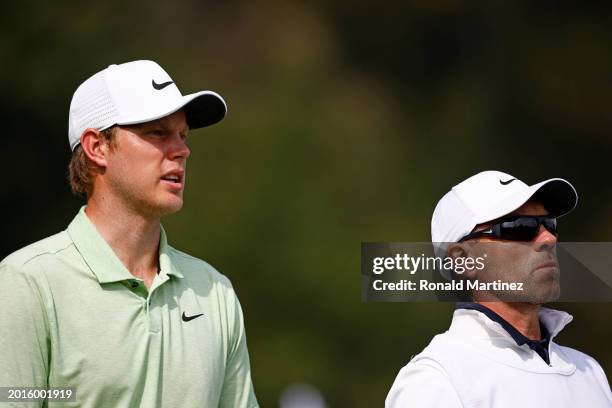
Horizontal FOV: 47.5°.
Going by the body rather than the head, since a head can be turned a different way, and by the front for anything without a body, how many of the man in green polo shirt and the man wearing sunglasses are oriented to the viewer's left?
0

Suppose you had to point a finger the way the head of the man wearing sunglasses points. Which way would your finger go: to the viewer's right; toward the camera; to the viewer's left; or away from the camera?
to the viewer's right

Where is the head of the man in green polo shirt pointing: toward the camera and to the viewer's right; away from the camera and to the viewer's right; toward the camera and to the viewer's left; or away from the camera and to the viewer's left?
toward the camera and to the viewer's right

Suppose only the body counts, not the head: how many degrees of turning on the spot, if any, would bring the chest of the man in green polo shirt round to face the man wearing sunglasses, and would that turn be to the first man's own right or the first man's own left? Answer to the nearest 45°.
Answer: approximately 45° to the first man's own left

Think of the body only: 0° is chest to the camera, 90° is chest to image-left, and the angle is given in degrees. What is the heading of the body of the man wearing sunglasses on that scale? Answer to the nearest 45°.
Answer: approximately 315°

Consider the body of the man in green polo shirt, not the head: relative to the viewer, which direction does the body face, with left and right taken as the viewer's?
facing the viewer and to the right of the viewer

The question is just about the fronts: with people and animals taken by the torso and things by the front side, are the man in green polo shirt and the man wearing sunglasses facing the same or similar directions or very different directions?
same or similar directions

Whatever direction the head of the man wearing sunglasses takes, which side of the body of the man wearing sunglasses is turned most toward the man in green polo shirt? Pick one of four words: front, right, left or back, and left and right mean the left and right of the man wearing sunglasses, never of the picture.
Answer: right
